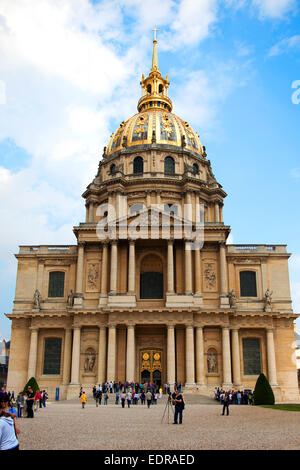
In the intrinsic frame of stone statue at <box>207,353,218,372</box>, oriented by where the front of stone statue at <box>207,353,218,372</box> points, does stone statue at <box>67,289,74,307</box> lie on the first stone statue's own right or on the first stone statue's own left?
on the first stone statue's own right

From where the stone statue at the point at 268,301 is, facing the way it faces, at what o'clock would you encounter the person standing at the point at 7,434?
The person standing is roughly at 12 o'clock from the stone statue.

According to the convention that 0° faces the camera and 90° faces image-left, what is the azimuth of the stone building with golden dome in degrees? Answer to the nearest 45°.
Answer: approximately 0°

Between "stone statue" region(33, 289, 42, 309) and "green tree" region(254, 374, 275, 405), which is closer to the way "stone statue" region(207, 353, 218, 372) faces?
the green tree

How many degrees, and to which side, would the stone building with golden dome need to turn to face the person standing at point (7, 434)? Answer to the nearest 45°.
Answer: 0° — it already faces them

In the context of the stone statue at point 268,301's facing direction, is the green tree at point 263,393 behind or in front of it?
in front

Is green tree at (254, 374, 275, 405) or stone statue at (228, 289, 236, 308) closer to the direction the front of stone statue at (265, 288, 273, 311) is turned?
the green tree
